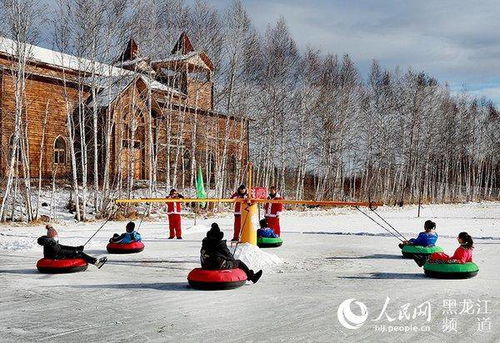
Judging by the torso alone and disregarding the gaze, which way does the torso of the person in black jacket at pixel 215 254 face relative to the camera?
to the viewer's right

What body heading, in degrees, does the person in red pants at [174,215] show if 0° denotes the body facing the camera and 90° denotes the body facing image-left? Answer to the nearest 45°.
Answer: approximately 0°

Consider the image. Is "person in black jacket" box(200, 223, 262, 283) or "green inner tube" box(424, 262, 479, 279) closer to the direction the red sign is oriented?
the person in black jacket

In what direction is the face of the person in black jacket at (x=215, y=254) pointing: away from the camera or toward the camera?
away from the camera

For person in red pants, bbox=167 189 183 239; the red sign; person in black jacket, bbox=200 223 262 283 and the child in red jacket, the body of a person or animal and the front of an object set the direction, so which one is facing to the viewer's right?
the person in black jacket

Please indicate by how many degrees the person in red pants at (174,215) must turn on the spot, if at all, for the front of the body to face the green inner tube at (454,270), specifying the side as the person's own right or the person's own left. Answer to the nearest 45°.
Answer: approximately 45° to the person's own left

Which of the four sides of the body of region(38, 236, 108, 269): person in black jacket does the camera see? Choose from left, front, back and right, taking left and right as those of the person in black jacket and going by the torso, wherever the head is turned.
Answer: right

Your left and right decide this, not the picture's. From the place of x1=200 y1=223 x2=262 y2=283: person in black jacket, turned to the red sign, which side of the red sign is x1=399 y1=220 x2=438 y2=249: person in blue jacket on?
right

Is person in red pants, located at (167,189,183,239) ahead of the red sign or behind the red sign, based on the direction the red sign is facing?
behind

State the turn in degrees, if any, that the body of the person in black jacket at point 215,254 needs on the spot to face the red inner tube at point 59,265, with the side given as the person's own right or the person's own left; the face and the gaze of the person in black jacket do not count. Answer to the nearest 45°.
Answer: approximately 135° to the person's own left

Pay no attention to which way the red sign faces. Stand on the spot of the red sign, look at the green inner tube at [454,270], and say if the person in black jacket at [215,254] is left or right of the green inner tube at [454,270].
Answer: right

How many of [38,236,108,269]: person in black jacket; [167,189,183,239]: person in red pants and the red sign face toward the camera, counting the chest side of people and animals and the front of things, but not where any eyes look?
2

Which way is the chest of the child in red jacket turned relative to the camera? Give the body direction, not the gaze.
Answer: to the viewer's left

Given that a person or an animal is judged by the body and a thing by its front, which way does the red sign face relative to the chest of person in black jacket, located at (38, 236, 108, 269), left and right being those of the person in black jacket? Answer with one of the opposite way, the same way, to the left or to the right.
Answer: to the right
